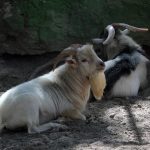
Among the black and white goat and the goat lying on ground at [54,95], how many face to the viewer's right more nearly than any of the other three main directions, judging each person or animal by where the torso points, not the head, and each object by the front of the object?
1

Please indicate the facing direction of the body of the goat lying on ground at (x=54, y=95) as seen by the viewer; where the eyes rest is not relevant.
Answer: to the viewer's right

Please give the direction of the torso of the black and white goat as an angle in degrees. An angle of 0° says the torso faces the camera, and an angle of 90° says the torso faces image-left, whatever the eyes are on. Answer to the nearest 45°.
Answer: approximately 135°

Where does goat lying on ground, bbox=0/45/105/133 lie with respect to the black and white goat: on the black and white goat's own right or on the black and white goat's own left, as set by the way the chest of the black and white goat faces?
on the black and white goat's own left
